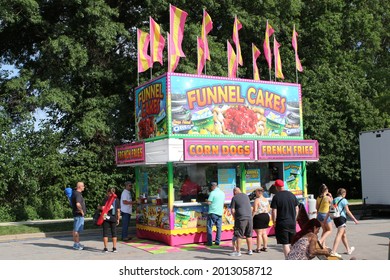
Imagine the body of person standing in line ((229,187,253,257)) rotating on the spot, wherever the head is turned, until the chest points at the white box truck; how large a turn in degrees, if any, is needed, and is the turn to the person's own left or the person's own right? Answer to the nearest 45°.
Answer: approximately 90° to the person's own right

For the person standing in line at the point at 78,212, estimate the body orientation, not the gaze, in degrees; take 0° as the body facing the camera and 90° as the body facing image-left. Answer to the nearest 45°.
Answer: approximately 270°

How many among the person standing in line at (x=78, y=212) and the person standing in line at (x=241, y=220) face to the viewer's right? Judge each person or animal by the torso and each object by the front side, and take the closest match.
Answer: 1

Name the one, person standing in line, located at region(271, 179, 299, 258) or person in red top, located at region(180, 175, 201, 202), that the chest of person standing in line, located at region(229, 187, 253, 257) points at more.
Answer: the person in red top

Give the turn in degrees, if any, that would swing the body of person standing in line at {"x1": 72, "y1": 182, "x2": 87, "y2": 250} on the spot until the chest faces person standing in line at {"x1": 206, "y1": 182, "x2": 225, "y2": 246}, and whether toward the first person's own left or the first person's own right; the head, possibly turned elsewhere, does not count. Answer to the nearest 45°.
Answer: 0° — they already face them

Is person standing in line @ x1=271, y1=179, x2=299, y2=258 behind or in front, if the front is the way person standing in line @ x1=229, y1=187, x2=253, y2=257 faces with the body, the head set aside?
behind

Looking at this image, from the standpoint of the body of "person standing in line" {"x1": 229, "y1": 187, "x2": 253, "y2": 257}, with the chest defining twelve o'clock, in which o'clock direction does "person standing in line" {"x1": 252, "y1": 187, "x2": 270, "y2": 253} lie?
"person standing in line" {"x1": 252, "y1": 187, "x2": 270, "y2": 253} is roughly at 3 o'clock from "person standing in line" {"x1": 229, "y1": 187, "x2": 253, "y2": 257}.

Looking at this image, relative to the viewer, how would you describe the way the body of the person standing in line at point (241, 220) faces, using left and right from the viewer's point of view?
facing away from the viewer and to the left of the viewer

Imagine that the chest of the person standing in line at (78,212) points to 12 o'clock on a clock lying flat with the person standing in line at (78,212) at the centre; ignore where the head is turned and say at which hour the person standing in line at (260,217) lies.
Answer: the person standing in line at (260,217) is roughly at 1 o'clock from the person standing in line at (78,212).
